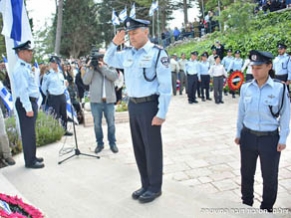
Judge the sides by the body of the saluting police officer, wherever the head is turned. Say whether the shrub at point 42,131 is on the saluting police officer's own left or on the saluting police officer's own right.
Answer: on the saluting police officer's own right

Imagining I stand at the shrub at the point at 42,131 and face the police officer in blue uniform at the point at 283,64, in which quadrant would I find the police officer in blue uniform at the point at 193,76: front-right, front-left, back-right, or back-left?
front-left

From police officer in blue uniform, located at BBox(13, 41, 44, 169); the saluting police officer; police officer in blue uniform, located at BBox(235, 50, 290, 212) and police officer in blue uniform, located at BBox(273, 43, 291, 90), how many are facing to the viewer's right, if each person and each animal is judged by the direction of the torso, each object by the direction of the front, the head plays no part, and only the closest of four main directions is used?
1

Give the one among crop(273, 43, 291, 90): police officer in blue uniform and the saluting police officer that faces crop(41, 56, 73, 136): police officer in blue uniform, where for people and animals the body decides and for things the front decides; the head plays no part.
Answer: crop(273, 43, 291, 90): police officer in blue uniform

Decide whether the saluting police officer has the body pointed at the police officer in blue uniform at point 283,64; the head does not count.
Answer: no

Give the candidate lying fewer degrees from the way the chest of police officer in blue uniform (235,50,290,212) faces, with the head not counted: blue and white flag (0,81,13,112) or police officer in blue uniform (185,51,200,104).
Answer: the blue and white flag

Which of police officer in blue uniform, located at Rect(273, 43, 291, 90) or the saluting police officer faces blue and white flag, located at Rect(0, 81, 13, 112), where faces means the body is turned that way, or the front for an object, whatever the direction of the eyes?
the police officer in blue uniform

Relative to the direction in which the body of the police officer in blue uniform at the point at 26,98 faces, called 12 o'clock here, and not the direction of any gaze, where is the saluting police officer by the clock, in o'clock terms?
The saluting police officer is roughly at 2 o'clock from the police officer in blue uniform.

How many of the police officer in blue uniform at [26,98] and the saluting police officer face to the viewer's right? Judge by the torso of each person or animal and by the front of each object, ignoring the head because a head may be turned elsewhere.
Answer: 1

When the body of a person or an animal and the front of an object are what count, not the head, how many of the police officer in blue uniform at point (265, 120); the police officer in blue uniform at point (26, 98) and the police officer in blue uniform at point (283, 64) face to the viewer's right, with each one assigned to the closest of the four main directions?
1

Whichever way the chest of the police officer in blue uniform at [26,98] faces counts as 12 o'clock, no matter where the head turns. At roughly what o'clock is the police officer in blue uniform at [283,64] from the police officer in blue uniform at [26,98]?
the police officer in blue uniform at [283,64] is roughly at 11 o'clock from the police officer in blue uniform at [26,98].

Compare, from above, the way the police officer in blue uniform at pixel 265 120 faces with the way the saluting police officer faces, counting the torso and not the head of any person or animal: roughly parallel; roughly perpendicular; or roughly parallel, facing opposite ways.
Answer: roughly parallel

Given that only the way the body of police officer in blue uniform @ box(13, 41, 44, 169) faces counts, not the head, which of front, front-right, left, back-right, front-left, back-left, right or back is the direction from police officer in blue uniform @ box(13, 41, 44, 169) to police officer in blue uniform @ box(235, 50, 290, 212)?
front-right

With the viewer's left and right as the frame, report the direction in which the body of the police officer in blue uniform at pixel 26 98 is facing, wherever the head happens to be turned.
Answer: facing to the right of the viewer

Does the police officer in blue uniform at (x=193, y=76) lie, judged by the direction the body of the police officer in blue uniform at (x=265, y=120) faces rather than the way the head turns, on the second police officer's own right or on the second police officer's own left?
on the second police officer's own right

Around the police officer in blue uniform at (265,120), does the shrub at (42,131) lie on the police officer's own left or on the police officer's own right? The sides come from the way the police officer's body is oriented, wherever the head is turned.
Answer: on the police officer's own right
